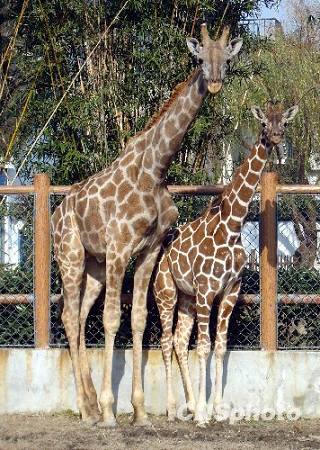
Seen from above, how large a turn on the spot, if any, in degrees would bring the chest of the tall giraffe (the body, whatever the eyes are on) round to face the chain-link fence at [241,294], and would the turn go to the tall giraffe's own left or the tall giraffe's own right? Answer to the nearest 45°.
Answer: approximately 90° to the tall giraffe's own left

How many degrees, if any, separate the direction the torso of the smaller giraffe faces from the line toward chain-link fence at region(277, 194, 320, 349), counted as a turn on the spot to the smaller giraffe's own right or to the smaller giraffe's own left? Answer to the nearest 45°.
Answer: approximately 90° to the smaller giraffe's own left

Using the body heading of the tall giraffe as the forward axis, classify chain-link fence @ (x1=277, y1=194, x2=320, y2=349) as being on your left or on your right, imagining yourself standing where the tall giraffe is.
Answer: on your left

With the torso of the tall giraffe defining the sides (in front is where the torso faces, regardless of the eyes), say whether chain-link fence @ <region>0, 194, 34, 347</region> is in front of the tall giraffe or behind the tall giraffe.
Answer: behind

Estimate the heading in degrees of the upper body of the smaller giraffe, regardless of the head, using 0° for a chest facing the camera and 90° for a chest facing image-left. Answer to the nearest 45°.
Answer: approximately 315°

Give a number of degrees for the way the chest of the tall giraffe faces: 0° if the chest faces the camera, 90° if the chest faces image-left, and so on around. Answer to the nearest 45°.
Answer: approximately 315°

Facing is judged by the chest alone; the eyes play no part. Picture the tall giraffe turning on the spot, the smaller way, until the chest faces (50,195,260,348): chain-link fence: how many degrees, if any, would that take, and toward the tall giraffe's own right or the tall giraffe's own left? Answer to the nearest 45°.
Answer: approximately 135° to the tall giraffe's own left

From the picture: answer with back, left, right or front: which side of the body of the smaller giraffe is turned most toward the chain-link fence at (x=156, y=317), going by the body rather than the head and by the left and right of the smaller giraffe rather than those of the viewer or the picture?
back
